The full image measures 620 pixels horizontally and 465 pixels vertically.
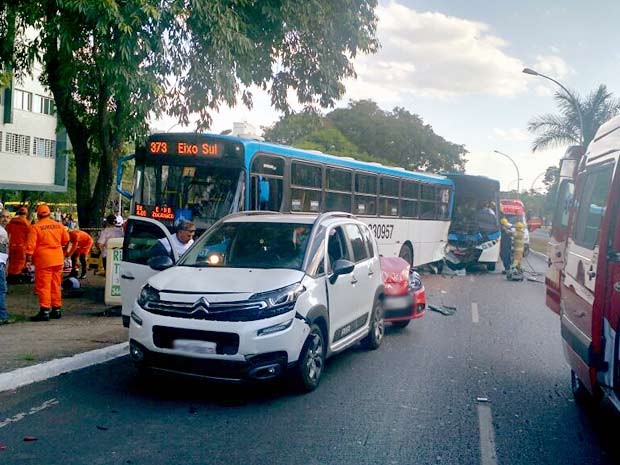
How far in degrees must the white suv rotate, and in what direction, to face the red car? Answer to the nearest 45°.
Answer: approximately 180°

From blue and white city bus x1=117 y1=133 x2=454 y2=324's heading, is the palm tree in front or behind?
behind

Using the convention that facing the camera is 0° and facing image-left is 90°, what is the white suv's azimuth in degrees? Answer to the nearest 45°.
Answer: approximately 45°

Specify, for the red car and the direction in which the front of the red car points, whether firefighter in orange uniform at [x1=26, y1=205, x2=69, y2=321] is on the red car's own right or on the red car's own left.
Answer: on the red car's own right

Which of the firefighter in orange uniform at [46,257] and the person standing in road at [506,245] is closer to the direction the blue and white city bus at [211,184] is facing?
the firefighter in orange uniform

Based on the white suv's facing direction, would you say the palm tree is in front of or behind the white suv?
behind

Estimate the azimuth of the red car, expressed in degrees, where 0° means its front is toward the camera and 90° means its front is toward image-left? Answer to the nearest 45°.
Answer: approximately 0°

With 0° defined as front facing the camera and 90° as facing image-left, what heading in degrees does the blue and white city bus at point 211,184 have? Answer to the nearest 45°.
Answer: approximately 45°

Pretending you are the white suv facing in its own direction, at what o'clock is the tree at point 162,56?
The tree is roughly at 4 o'clock from the white suv.

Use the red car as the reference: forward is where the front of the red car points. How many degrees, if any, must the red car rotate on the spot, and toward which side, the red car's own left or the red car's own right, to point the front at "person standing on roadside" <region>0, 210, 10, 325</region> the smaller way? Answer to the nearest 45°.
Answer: approximately 90° to the red car's own right
